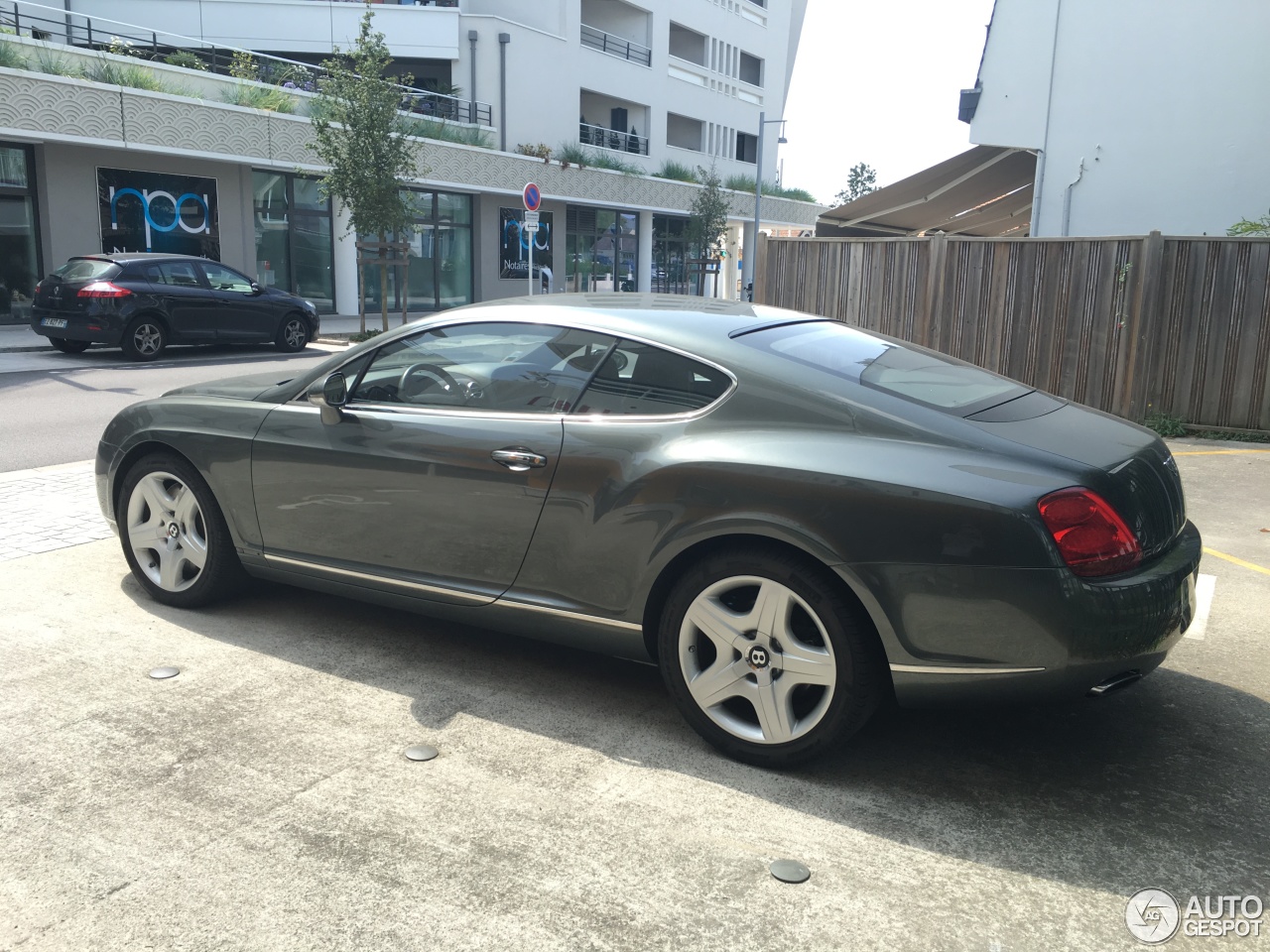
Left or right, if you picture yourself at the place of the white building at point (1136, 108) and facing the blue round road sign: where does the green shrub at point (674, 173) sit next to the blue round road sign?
right

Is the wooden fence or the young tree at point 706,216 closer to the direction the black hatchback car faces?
the young tree

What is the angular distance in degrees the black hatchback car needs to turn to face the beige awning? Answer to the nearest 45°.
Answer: approximately 45° to its right

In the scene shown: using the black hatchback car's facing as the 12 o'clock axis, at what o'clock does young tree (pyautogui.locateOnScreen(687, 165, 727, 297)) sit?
The young tree is roughly at 12 o'clock from the black hatchback car.

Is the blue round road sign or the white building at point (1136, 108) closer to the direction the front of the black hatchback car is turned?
the blue round road sign

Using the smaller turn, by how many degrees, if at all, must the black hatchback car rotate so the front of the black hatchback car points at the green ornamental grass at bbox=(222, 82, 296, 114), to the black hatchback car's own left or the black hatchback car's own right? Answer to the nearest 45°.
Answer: approximately 45° to the black hatchback car's own left

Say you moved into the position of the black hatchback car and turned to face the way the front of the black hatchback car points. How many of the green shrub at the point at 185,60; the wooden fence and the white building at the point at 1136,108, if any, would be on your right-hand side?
2

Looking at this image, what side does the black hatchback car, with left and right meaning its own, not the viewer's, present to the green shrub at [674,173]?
front

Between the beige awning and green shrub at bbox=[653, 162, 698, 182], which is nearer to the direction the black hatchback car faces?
the green shrub

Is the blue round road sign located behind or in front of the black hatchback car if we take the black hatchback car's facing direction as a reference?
in front

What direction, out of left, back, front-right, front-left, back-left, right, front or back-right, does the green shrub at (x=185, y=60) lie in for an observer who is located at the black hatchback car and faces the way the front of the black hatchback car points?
front-left

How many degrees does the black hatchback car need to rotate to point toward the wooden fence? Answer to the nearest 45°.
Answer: approximately 90° to its right

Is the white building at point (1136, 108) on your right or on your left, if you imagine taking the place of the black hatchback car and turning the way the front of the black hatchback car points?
on your right

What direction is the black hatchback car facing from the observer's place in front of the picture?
facing away from the viewer and to the right of the viewer
